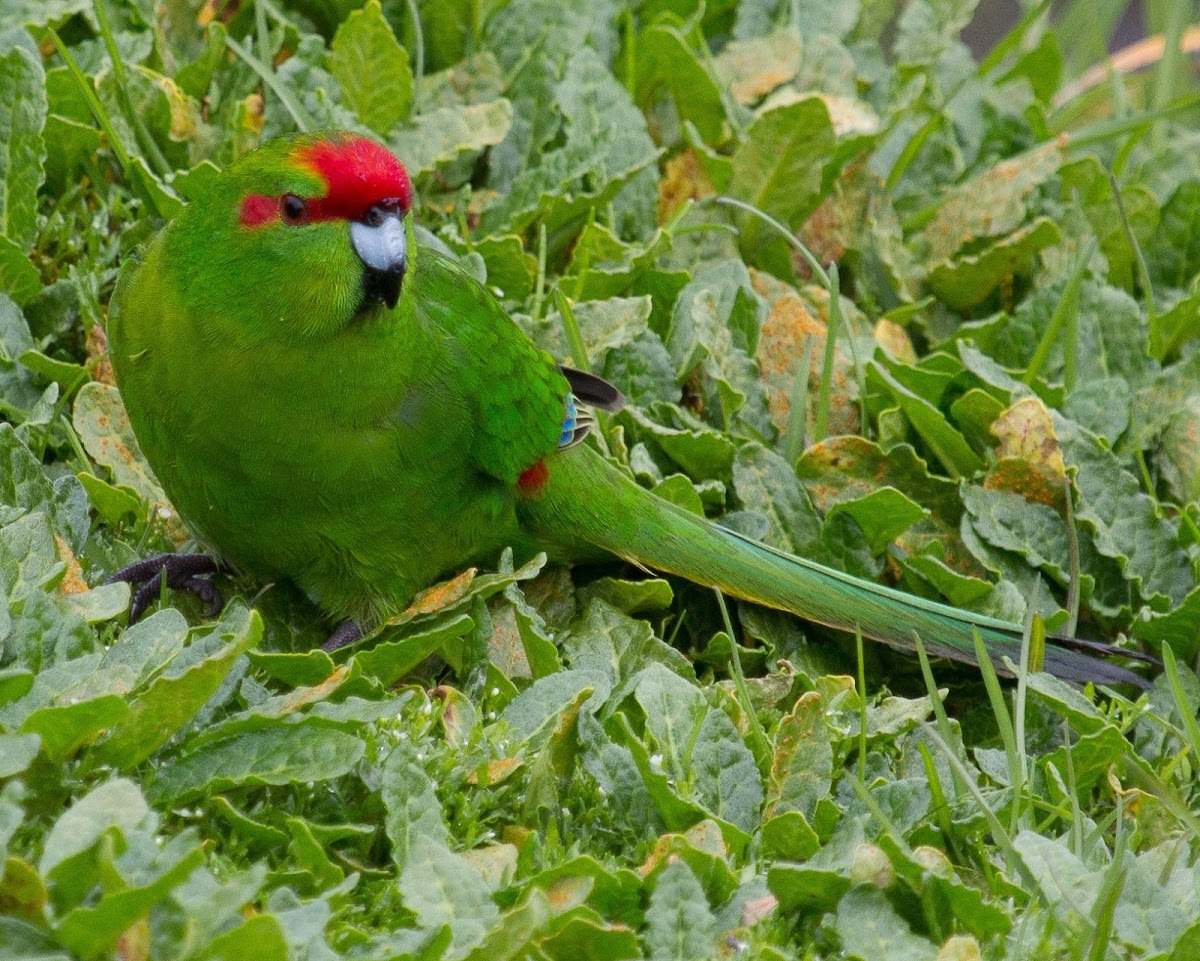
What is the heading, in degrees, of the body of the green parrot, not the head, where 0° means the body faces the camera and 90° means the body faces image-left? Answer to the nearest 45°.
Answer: approximately 45°
